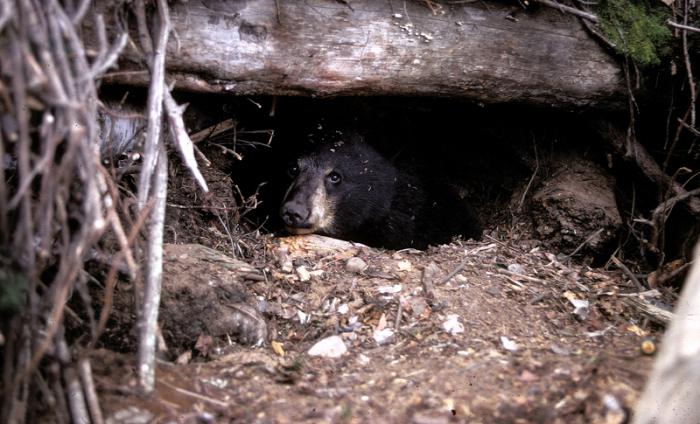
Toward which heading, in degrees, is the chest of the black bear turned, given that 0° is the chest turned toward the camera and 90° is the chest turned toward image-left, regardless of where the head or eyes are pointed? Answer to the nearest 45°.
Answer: approximately 45°

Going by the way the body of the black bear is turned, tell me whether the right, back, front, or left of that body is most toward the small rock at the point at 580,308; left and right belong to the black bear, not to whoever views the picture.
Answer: left

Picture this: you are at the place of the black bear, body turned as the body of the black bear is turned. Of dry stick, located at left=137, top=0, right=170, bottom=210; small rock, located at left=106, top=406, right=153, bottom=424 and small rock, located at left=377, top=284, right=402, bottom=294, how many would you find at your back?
0

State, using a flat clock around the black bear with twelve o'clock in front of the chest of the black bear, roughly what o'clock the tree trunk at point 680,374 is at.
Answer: The tree trunk is roughly at 10 o'clock from the black bear.

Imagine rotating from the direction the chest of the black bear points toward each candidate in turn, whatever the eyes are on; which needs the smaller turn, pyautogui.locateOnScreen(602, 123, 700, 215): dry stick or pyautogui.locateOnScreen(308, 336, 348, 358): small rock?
the small rock

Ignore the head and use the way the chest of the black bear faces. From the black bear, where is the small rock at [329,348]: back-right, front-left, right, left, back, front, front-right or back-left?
front-left

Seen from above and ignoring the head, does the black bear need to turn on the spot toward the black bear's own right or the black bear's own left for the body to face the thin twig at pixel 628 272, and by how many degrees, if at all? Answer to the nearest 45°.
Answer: approximately 90° to the black bear's own left

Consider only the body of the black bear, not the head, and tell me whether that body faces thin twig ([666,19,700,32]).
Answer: no

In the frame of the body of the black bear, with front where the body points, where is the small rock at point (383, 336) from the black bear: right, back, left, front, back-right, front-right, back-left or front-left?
front-left

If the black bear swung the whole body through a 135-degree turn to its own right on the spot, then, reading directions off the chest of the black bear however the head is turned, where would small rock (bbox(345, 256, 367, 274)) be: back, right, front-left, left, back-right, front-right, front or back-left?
back

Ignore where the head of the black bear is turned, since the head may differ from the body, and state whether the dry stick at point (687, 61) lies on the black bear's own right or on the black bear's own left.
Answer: on the black bear's own left

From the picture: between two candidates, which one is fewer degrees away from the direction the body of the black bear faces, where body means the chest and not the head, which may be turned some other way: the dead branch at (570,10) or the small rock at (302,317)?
the small rock
